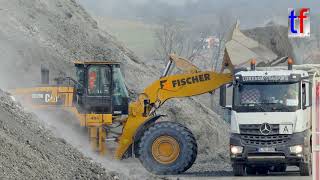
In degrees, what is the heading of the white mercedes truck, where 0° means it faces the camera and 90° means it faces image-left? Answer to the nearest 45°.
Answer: approximately 0°

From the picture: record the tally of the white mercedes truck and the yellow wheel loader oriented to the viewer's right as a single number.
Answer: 1

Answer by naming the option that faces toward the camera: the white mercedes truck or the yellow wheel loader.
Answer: the white mercedes truck

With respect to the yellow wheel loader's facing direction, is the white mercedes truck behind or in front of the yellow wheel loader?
in front

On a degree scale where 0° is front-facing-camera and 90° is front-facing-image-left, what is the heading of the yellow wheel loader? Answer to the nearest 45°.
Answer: approximately 270°
